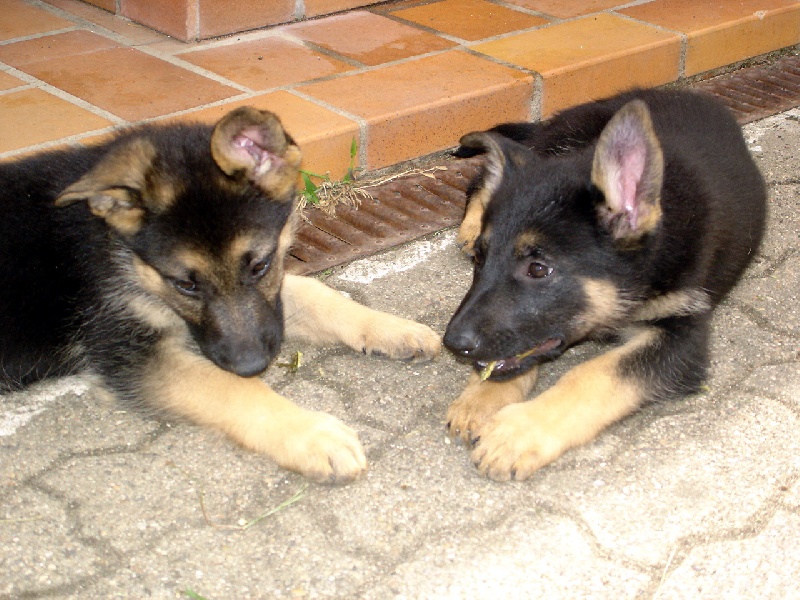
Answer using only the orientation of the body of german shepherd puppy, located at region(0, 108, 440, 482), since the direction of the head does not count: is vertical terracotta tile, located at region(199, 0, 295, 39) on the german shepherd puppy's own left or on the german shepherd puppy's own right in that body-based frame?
on the german shepherd puppy's own left

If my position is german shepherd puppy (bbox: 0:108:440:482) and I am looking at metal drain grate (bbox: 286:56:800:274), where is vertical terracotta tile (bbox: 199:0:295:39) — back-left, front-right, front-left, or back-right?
front-left

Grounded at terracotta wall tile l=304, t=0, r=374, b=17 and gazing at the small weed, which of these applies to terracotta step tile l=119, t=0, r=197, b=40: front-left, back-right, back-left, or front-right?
front-right

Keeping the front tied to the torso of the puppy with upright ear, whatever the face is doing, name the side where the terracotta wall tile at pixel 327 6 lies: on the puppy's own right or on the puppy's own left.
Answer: on the puppy's own right

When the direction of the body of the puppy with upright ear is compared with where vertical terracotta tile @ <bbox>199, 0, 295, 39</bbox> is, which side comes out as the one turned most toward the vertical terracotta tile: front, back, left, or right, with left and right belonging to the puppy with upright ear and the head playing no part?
right

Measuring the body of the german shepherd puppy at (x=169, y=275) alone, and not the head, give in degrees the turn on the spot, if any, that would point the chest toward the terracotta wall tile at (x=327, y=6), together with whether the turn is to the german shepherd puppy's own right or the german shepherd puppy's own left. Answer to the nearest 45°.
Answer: approximately 135° to the german shepherd puppy's own left

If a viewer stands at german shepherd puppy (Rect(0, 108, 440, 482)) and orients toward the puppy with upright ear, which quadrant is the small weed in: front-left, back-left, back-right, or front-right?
front-left

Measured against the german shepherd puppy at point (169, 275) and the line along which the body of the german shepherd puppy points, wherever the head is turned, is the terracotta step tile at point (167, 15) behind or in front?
behind

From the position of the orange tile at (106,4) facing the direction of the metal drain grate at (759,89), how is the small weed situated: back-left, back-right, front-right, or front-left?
front-right

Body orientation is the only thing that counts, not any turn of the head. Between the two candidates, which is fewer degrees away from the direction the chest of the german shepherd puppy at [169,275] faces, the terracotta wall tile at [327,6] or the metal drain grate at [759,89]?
the metal drain grate

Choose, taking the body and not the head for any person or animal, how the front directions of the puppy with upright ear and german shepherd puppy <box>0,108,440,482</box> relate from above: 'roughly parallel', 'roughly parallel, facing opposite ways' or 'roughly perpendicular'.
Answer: roughly perpendicular

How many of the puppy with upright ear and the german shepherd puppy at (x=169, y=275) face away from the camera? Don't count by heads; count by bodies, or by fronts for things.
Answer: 0

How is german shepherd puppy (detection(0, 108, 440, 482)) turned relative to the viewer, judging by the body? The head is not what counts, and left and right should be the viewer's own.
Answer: facing the viewer and to the right of the viewer

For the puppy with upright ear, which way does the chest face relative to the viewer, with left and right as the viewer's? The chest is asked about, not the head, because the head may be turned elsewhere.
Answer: facing the viewer and to the left of the viewer

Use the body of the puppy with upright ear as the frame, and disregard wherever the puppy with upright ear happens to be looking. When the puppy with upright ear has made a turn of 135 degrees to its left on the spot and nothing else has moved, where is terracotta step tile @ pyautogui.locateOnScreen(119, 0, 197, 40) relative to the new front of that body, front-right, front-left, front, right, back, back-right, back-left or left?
back-left

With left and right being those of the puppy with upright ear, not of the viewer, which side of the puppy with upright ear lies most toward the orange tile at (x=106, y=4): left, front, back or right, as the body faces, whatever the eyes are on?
right
